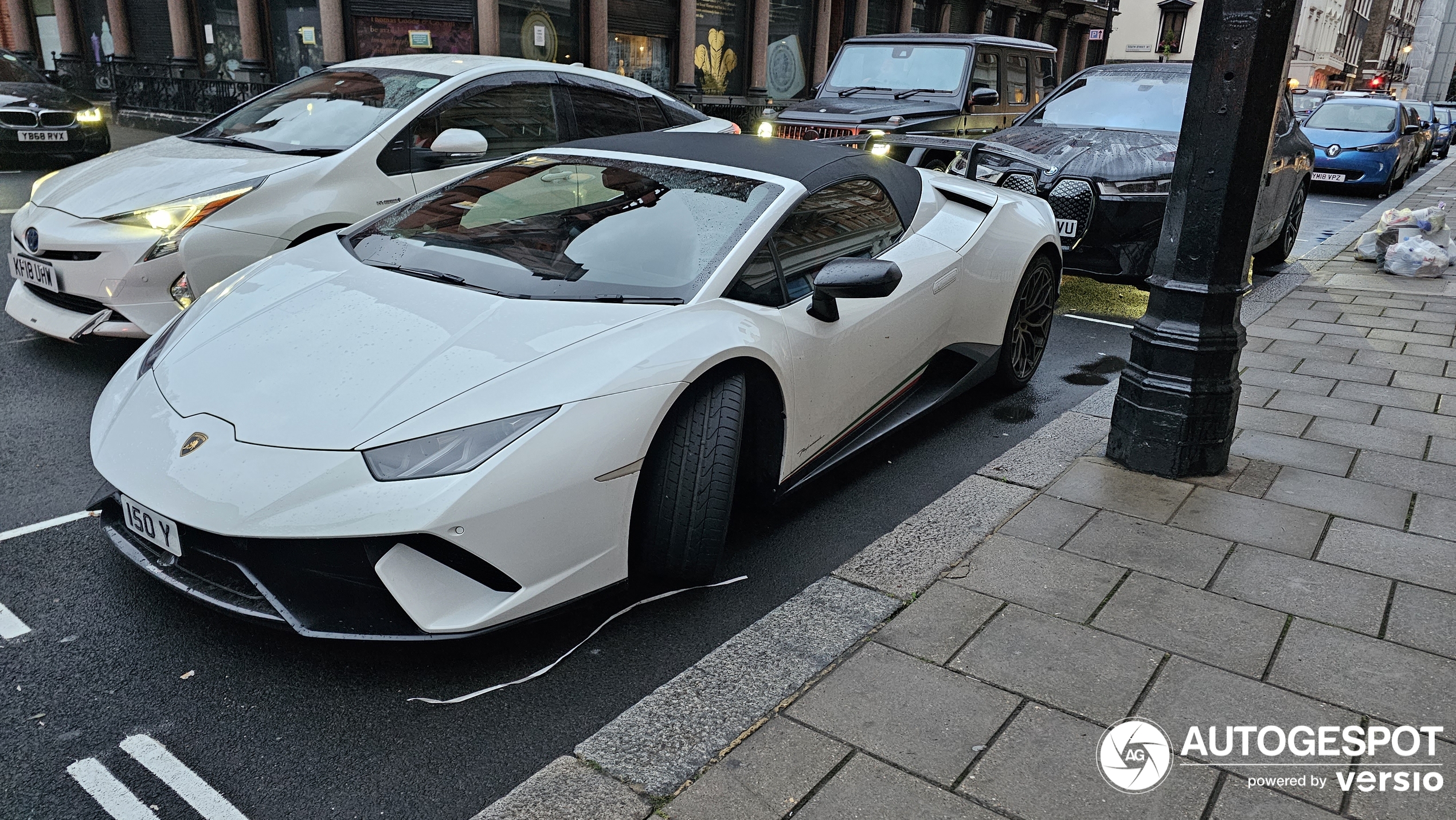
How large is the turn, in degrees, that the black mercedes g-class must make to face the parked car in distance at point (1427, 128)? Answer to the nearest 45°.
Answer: approximately 180°

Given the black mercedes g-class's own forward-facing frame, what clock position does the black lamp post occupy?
The black lamp post is roughly at 10 o'clock from the black mercedes g-class.

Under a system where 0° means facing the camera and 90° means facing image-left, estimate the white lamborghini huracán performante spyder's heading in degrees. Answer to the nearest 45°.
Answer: approximately 45°

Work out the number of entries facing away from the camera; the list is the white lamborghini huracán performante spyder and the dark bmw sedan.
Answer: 0

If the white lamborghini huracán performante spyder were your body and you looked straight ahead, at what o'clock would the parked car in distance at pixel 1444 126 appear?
The parked car in distance is roughly at 6 o'clock from the white lamborghini huracán performante spyder.

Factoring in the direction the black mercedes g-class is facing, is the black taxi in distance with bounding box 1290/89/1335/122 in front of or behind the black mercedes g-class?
behind

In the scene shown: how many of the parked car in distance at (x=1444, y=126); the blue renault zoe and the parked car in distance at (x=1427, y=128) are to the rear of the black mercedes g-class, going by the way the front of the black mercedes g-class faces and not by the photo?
3

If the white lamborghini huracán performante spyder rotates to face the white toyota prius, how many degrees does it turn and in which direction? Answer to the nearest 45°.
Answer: approximately 90° to its right

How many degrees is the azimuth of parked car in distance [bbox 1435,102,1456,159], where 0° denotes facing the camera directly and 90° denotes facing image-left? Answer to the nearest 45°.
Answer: approximately 45°

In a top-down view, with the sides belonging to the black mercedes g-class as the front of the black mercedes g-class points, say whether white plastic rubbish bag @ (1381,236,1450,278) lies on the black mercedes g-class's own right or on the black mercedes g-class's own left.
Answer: on the black mercedes g-class's own left

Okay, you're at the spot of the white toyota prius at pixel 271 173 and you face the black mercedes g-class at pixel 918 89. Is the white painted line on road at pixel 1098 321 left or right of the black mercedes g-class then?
right

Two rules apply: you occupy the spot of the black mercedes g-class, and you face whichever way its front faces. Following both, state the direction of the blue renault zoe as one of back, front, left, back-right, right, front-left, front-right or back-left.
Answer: back

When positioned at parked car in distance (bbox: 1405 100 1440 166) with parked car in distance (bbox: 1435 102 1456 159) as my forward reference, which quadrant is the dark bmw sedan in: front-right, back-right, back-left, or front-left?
back-left

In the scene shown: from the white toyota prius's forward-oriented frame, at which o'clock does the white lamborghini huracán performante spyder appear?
The white lamborghini huracán performante spyder is roughly at 10 o'clock from the white toyota prius.

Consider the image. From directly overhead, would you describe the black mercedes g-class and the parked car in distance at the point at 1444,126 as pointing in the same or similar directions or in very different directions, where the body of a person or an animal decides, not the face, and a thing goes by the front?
same or similar directions

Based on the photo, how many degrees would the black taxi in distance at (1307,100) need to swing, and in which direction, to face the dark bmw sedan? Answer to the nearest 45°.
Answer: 0° — it already faces it
